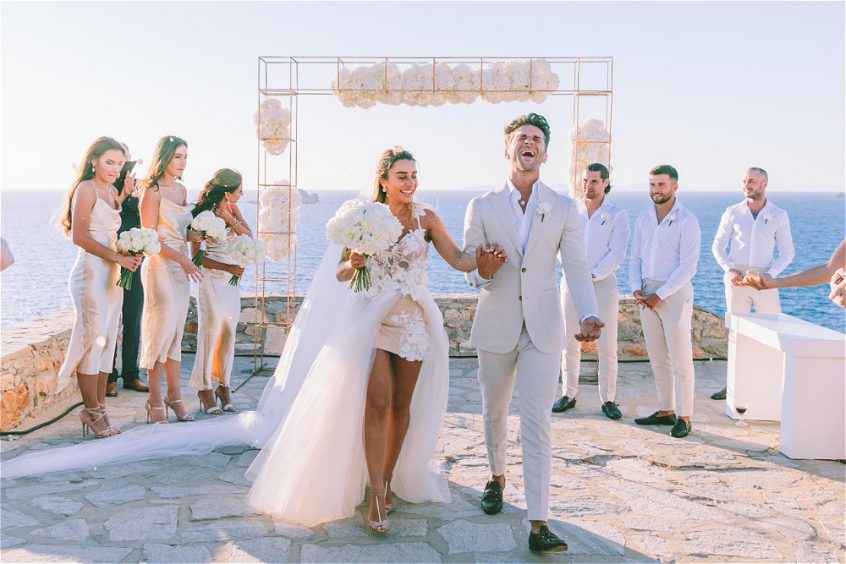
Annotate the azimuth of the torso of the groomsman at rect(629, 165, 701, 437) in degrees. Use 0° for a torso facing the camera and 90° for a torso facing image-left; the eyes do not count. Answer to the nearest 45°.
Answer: approximately 45°

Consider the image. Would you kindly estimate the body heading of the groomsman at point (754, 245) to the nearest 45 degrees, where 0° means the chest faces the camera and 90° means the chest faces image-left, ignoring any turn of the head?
approximately 0°

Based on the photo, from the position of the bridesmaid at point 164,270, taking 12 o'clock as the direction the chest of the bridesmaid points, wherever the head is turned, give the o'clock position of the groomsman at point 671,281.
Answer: The groomsman is roughly at 11 o'clock from the bridesmaid.

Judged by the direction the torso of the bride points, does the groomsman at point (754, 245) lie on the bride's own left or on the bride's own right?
on the bride's own left

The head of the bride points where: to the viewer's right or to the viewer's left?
to the viewer's right

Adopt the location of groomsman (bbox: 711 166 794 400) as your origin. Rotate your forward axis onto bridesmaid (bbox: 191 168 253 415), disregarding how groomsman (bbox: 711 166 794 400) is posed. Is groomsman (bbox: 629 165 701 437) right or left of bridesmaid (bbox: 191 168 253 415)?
left

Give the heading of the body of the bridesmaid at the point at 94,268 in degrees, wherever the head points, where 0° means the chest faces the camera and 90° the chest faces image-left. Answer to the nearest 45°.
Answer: approximately 315°

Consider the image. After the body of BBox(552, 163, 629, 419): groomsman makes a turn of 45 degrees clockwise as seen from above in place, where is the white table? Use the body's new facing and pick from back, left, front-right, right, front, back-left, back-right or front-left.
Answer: back-left

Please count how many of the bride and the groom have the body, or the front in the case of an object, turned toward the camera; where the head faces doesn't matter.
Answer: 2

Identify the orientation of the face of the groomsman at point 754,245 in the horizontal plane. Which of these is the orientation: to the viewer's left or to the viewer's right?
to the viewer's left
